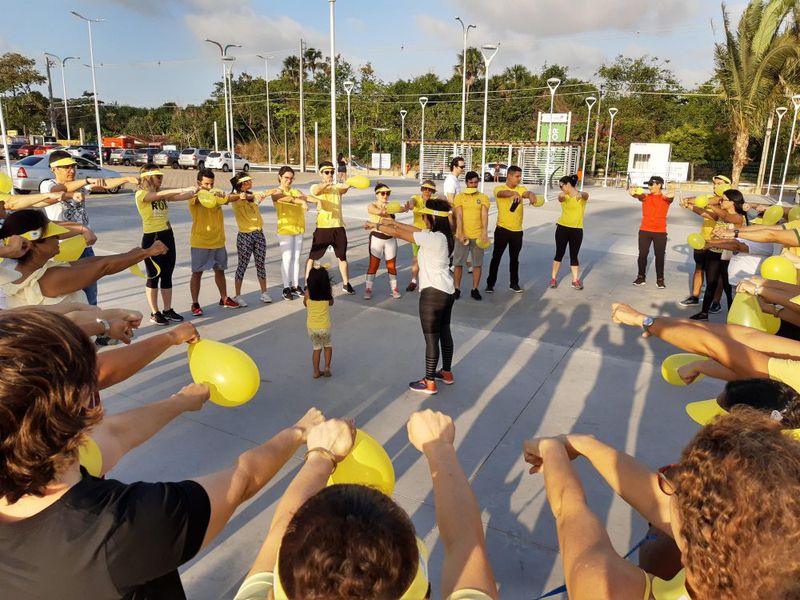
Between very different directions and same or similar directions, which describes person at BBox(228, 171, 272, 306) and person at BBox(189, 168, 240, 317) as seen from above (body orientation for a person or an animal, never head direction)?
same or similar directions

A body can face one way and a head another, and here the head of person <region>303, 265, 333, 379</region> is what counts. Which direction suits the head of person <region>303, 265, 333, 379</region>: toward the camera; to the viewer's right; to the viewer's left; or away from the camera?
away from the camera

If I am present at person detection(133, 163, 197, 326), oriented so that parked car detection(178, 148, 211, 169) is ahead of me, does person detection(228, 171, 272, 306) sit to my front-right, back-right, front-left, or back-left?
front-right

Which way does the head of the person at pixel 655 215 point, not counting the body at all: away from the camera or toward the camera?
toward the camera

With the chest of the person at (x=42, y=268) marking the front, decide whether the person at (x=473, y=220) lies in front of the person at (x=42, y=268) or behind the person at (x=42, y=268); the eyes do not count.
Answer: in front

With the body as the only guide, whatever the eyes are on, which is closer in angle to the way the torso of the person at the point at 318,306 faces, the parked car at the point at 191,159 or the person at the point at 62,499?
the parked car

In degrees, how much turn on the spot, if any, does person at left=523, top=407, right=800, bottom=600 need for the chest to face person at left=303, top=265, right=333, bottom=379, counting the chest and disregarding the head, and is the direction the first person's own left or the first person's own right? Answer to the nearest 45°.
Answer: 0° — they already face them

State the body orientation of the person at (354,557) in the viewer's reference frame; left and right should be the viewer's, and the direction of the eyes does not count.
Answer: facing away from the viewer

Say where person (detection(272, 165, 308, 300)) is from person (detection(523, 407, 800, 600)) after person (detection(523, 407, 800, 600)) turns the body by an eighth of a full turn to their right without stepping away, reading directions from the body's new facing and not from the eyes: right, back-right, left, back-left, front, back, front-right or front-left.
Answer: front-left

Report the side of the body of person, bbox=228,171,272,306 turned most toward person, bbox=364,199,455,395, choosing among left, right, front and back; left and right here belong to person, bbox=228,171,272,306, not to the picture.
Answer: front

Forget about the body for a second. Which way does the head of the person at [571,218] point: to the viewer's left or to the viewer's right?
to the viewer's left

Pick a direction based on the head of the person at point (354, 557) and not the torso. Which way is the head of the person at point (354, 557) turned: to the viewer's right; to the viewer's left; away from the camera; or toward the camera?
away from the camera

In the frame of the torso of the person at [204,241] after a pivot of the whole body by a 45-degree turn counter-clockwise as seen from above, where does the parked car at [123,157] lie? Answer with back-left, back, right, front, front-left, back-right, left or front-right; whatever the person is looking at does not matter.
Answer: left

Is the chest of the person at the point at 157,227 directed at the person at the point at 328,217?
no

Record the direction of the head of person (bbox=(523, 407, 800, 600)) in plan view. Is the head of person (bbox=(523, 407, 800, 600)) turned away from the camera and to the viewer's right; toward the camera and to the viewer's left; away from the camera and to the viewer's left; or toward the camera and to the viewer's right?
away from the camera and to the viewer's left

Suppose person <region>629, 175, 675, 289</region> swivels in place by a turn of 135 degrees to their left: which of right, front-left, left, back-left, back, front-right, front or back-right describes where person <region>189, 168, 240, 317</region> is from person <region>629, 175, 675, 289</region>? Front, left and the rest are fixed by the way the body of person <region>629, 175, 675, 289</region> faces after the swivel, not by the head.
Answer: back

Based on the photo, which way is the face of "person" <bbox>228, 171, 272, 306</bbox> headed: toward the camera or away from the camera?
toward the camera

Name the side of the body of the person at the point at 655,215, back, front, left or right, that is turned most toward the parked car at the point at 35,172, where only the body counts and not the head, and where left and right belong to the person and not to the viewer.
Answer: right

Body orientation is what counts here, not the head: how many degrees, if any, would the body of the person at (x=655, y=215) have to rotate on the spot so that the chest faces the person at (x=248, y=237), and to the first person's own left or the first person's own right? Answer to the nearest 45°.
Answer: approximately 45° to the first person's own right
